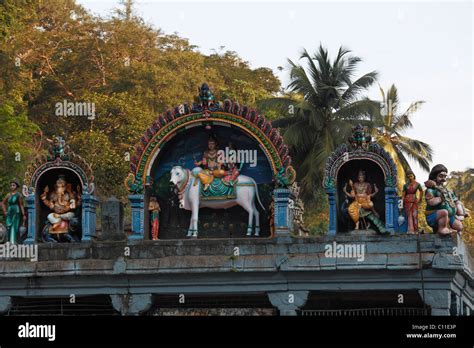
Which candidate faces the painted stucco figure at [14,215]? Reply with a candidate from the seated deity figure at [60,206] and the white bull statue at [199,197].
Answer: the white bull statue

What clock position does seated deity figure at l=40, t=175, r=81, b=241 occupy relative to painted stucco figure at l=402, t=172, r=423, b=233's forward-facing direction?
The seated deity figure is roughly at 3 o'clock from the painted stucco figure.

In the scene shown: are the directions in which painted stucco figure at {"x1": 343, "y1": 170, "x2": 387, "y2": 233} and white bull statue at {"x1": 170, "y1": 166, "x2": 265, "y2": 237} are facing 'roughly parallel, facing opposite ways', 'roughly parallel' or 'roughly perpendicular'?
roughly perpendicular

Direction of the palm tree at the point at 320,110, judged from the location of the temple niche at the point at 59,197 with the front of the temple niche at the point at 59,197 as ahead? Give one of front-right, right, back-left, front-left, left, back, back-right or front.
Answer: back-left

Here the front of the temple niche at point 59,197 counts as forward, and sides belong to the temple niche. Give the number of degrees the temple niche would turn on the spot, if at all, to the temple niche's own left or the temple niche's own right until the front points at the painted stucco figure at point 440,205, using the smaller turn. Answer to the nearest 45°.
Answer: approximately 90° to the temple niche's own left

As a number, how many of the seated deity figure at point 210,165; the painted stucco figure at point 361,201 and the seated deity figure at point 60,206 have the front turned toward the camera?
3

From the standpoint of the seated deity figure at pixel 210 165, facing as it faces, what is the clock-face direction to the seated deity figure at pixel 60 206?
the seated deity figure at pixel 60 206 is roughly at 3 o'clock from the seated deity figure at pixel 210 165.

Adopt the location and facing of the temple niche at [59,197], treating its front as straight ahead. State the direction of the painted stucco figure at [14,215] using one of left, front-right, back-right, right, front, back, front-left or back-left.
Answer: right

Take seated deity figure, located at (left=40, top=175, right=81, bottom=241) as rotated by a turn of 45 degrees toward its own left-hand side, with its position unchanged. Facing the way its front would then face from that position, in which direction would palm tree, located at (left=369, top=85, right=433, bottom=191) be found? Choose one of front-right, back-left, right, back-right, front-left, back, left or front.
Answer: left

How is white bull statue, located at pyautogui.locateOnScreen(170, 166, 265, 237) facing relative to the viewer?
to the viewer's left
